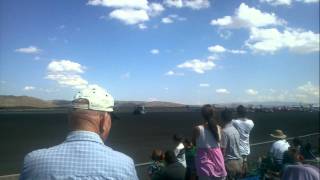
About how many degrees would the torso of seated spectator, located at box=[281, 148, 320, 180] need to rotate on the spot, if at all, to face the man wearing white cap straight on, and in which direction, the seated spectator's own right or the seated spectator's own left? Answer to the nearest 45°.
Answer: approximately 135° to the seated spectator's own left

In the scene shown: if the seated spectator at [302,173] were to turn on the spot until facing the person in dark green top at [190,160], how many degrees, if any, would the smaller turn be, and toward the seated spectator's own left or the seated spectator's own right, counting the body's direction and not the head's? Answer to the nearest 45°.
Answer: approximately 45° to the seated spectator's own left

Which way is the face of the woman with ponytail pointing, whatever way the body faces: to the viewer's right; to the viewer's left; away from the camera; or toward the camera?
away from the camera

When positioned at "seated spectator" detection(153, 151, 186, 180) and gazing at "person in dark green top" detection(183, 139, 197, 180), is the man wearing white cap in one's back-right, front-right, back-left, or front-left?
back-right

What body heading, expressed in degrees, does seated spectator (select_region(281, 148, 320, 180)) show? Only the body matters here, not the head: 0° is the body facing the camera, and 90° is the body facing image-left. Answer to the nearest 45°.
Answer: approximately 180°

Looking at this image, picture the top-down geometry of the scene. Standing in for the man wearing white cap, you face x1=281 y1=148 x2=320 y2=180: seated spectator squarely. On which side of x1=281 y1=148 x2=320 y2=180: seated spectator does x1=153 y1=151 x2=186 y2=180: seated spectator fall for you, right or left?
left

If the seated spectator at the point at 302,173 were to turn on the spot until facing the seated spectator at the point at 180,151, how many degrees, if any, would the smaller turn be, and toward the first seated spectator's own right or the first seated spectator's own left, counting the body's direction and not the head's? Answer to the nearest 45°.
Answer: approximately 45° to the first seated spectator's own left

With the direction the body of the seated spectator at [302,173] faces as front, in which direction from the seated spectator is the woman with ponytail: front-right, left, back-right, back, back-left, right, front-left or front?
front-left

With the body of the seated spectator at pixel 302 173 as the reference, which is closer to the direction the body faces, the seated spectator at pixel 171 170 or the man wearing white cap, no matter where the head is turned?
the seated spectator

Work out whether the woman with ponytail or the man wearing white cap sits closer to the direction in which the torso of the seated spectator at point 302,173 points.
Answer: the woman with ponytail
